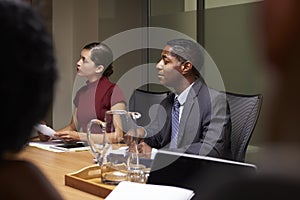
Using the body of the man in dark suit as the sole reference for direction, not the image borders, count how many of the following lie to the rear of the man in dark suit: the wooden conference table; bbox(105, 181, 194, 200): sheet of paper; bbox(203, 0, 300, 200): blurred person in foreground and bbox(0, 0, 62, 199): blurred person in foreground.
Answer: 0

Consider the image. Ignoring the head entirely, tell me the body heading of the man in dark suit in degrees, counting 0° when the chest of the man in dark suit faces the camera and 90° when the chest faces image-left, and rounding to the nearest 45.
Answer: approximately 45°

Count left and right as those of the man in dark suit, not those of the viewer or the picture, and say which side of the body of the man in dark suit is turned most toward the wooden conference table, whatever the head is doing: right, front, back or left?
front

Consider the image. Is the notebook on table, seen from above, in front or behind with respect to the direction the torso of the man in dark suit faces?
in front

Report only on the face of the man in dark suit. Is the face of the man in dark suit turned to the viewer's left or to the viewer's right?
to the viewer's left

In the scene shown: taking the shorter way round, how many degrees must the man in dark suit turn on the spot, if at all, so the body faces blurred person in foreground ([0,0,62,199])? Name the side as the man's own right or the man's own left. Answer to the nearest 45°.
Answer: approximately 45° to the man's own left

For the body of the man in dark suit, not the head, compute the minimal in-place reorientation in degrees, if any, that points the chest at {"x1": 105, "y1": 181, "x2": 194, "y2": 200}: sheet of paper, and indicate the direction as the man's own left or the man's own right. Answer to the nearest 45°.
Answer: approximately 45° to the man's own left

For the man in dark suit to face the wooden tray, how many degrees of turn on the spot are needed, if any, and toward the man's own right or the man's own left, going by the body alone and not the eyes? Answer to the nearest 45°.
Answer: approximately 45° to the man's own left

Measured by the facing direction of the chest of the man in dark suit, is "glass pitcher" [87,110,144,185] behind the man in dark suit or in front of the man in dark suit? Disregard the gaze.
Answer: in front

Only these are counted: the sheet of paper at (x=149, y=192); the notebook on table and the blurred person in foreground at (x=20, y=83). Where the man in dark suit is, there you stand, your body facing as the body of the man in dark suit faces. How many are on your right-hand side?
0

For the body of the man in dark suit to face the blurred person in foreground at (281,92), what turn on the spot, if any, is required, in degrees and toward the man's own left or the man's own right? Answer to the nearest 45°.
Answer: approximately 45° to the man's own left
